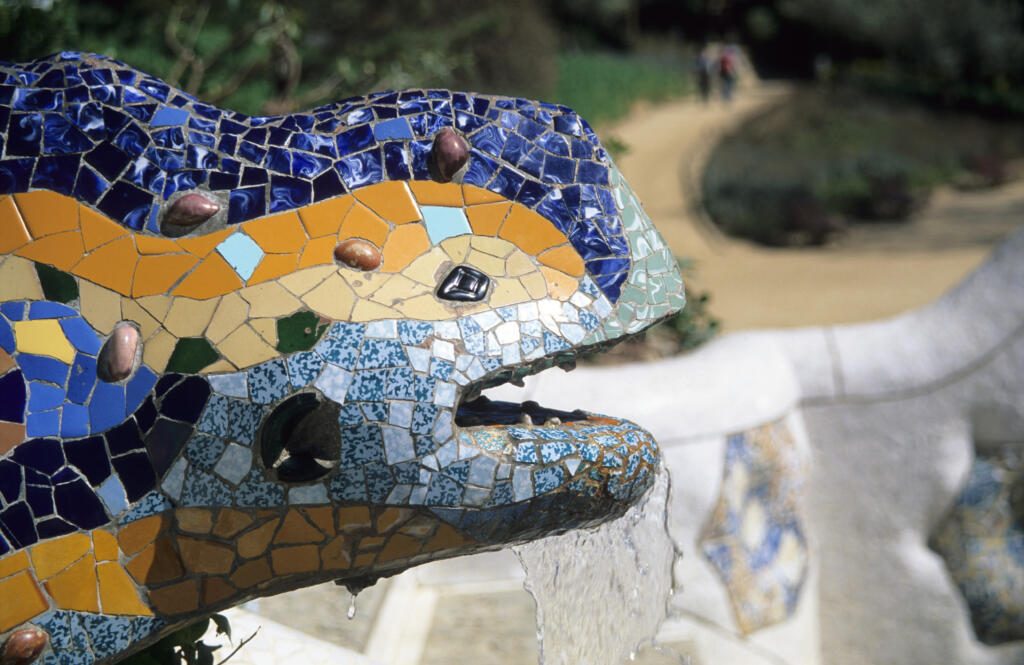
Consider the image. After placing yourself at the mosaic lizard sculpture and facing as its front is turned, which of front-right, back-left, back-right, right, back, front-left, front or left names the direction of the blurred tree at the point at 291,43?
left

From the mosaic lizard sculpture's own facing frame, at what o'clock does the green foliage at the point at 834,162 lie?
The green foliage is roughly at 10 o'clock from the mosaic lizard sculpture.

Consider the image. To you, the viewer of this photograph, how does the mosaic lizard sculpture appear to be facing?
facing to the right of the viewer
